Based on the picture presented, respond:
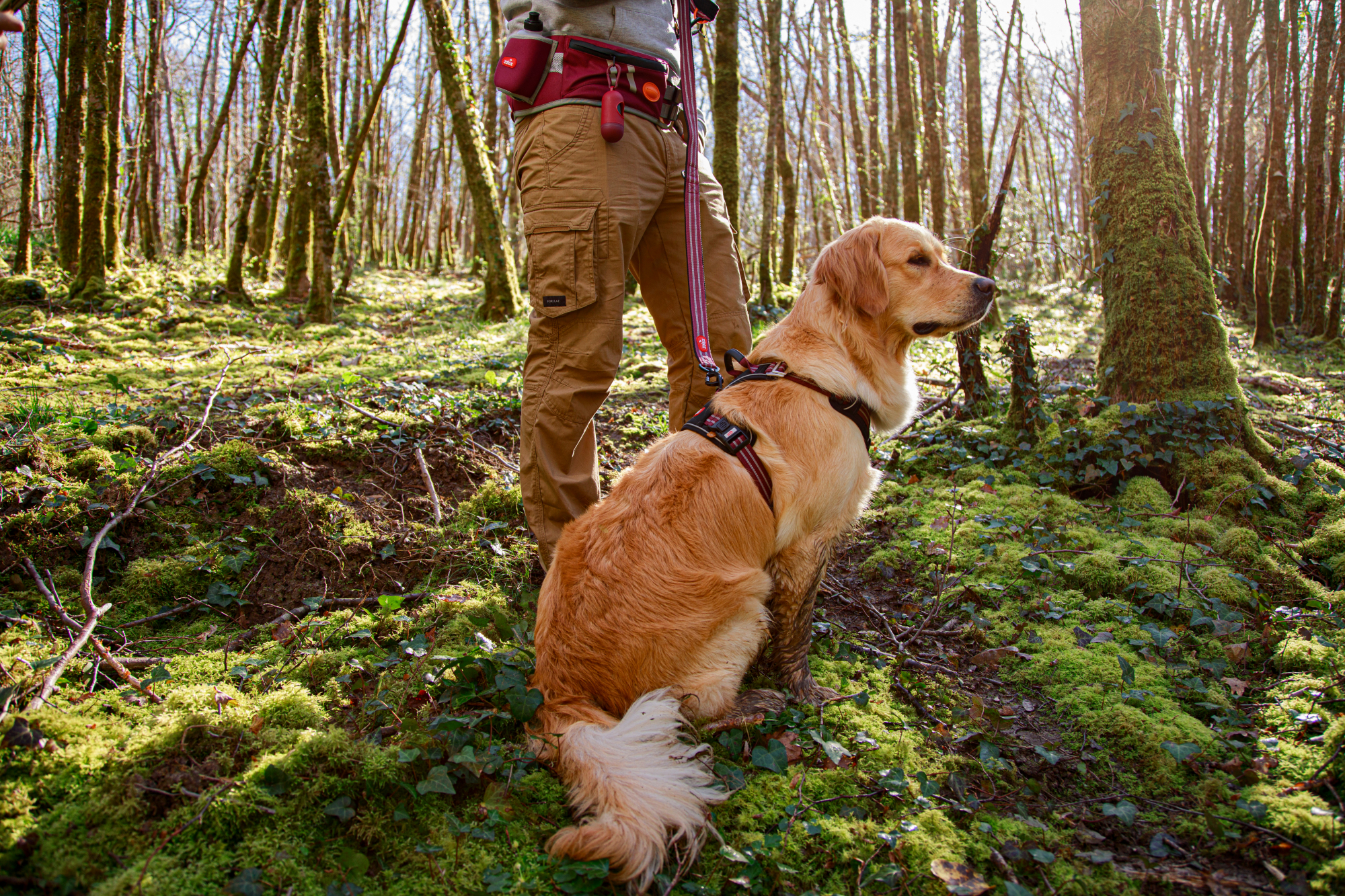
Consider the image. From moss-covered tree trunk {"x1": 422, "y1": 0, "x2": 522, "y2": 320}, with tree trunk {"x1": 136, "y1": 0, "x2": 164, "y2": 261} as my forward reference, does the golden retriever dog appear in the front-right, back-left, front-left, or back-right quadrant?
back-left

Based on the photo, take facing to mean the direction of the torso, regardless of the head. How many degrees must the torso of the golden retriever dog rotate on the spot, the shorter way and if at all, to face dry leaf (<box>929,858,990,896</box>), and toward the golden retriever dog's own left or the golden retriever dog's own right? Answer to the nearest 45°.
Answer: approximately 45° to the golden retriever dog's own right

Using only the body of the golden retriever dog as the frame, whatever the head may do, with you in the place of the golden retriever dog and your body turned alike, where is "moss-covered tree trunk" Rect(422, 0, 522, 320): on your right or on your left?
on your left
